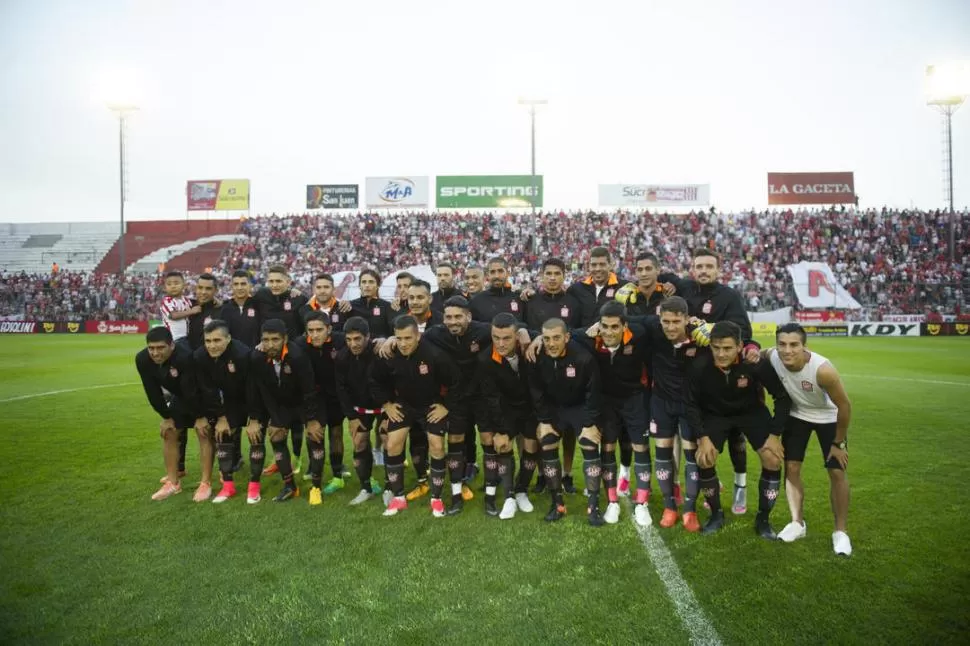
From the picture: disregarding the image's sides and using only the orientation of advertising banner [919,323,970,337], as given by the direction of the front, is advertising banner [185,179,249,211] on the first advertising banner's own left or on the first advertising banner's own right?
on the first advertising banner's own right

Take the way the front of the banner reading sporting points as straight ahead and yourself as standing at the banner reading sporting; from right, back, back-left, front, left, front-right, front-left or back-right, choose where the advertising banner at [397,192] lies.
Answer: right

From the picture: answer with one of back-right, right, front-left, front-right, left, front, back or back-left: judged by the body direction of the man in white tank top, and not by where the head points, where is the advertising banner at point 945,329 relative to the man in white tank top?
back-right

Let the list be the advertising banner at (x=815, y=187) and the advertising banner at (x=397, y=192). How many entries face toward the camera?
2

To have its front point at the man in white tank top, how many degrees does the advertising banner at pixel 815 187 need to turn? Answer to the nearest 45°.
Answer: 0° — it already faces them

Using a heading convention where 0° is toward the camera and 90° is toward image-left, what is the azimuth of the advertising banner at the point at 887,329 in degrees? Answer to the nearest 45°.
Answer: approximately 0°

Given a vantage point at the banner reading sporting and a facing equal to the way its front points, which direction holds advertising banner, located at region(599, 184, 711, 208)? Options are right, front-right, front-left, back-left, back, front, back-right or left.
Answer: left

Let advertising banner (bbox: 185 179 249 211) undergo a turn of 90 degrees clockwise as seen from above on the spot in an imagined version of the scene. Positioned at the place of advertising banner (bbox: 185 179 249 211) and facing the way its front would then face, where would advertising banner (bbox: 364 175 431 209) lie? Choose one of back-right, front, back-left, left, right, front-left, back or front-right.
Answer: back-left
